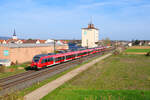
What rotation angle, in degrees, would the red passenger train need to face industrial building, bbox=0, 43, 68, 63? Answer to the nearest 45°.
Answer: approximately 90° to its right

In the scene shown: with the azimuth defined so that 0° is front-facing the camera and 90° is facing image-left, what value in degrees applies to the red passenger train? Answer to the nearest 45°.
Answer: approximately 45°
